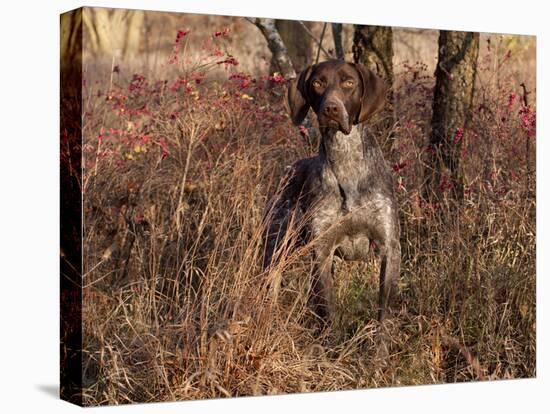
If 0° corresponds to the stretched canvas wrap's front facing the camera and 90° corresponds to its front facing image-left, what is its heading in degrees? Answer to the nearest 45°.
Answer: approximately 315°
